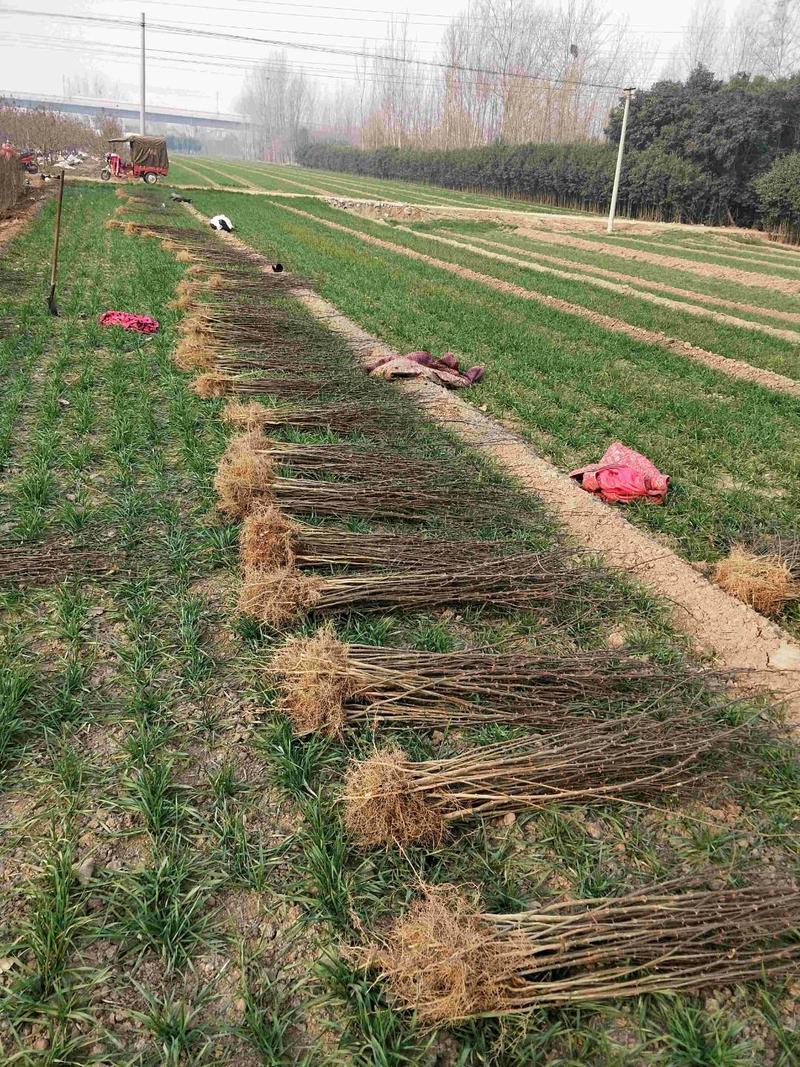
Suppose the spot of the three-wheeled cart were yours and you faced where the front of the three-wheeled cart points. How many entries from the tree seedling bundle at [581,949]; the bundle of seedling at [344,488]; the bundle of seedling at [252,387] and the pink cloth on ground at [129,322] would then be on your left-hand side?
4

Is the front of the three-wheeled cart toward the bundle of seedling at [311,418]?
no

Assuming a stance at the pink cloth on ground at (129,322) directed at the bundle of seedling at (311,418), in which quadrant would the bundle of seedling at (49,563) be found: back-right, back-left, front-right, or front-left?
front-right

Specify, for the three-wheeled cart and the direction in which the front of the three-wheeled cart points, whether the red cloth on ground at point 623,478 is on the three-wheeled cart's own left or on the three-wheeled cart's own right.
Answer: on the three-wheeled cart's own left

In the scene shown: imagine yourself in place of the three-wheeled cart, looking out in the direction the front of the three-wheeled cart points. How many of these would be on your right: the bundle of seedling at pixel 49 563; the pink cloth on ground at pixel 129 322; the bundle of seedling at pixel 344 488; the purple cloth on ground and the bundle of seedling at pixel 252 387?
0

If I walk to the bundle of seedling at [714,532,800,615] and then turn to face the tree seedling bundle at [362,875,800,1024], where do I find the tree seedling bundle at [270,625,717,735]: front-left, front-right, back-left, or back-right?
front-right

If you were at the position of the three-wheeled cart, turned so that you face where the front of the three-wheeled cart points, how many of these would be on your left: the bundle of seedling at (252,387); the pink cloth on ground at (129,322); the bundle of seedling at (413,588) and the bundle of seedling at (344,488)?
4

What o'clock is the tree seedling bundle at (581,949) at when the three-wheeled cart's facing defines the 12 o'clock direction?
The tree seedling bundle is roughly at 9 o'clock from the three-wheeled cart.

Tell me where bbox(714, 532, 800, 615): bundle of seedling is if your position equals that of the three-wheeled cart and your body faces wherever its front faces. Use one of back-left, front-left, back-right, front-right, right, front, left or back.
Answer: left

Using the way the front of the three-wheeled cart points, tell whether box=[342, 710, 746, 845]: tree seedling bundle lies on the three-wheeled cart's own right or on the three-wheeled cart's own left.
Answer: on the three-wheeled cart's own left

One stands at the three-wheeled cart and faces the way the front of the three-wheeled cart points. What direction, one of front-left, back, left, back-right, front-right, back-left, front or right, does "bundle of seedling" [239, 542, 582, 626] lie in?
left

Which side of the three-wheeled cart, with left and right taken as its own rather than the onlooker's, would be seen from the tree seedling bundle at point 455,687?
left

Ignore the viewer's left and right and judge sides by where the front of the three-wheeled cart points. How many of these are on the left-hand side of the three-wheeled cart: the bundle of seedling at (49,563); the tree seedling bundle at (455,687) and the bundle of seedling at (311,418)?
3

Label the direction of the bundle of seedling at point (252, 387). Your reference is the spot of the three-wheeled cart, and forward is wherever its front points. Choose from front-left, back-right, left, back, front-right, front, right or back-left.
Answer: left

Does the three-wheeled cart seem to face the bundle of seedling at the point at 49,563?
no

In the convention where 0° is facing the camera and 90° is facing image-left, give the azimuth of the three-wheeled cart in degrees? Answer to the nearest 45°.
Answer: approximately 90°

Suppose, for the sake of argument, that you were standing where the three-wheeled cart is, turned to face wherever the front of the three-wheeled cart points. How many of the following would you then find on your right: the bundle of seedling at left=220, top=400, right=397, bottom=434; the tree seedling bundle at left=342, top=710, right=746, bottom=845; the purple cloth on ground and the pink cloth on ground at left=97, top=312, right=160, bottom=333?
0
